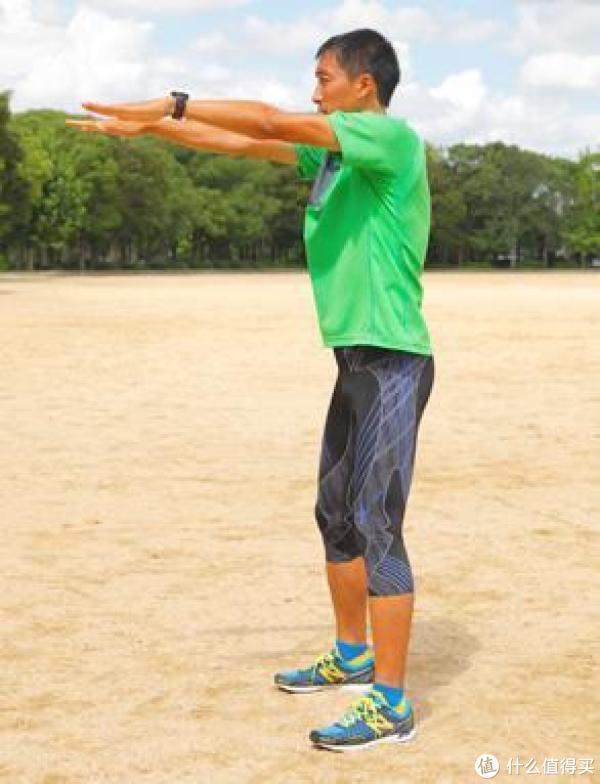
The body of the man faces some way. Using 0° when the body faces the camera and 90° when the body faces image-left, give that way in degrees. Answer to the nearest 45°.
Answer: approximately 90°

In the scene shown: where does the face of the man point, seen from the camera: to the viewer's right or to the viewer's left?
to the viewer's left
